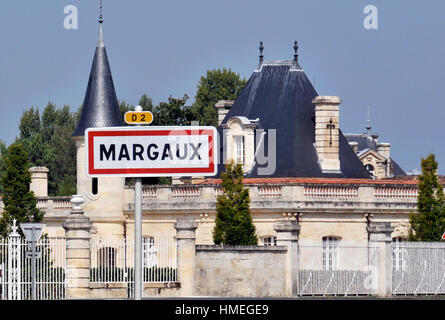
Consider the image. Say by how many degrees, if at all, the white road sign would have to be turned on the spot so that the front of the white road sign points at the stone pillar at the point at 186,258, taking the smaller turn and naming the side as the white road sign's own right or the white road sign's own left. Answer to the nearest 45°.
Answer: approximately 180°

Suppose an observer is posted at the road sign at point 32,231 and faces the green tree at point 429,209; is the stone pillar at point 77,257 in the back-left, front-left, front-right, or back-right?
front-left

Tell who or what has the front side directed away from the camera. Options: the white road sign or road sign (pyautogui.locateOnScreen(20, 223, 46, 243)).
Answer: the road sign

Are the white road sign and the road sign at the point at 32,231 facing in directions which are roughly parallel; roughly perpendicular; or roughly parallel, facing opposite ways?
roughly parallel, facing opposite ways

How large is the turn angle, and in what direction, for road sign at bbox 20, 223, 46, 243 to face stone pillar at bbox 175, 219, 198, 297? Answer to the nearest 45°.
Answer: approximately 45° to its right

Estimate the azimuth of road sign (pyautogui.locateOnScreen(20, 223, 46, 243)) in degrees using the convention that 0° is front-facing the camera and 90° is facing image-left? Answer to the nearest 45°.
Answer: approximately 180°

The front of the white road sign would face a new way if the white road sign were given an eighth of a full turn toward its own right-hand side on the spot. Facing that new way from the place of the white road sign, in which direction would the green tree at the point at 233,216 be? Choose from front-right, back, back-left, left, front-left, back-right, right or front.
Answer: back-right

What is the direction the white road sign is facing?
toward the camera

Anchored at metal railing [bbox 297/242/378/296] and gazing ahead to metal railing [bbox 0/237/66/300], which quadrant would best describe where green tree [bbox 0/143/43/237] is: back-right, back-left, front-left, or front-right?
front-right
